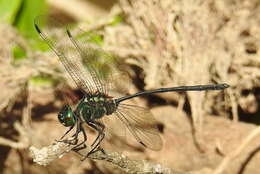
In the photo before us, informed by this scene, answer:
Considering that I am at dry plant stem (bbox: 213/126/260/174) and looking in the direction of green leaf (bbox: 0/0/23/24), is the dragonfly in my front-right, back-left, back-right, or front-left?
front-left

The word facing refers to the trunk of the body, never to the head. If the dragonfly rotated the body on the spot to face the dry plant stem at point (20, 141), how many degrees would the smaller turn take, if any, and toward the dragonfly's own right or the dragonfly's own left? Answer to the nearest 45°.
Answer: approximately 45° to the dragonfly's own right

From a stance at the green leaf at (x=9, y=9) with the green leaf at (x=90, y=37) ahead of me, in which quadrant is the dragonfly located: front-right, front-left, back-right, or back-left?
front-right

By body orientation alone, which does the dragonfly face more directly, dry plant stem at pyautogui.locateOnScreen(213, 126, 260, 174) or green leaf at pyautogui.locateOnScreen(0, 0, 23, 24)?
the green leaf

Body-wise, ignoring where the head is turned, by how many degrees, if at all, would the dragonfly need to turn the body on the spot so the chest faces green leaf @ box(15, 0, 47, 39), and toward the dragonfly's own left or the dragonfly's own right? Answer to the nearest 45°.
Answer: approximately 45° to the dragonfly's own right

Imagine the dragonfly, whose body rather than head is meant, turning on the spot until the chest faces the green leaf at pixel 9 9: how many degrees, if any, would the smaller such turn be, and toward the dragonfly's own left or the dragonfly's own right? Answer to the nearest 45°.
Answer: approximately 45° to the dragonfly's own right

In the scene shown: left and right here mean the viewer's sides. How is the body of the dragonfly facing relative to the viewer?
facing to the left of the viewer
